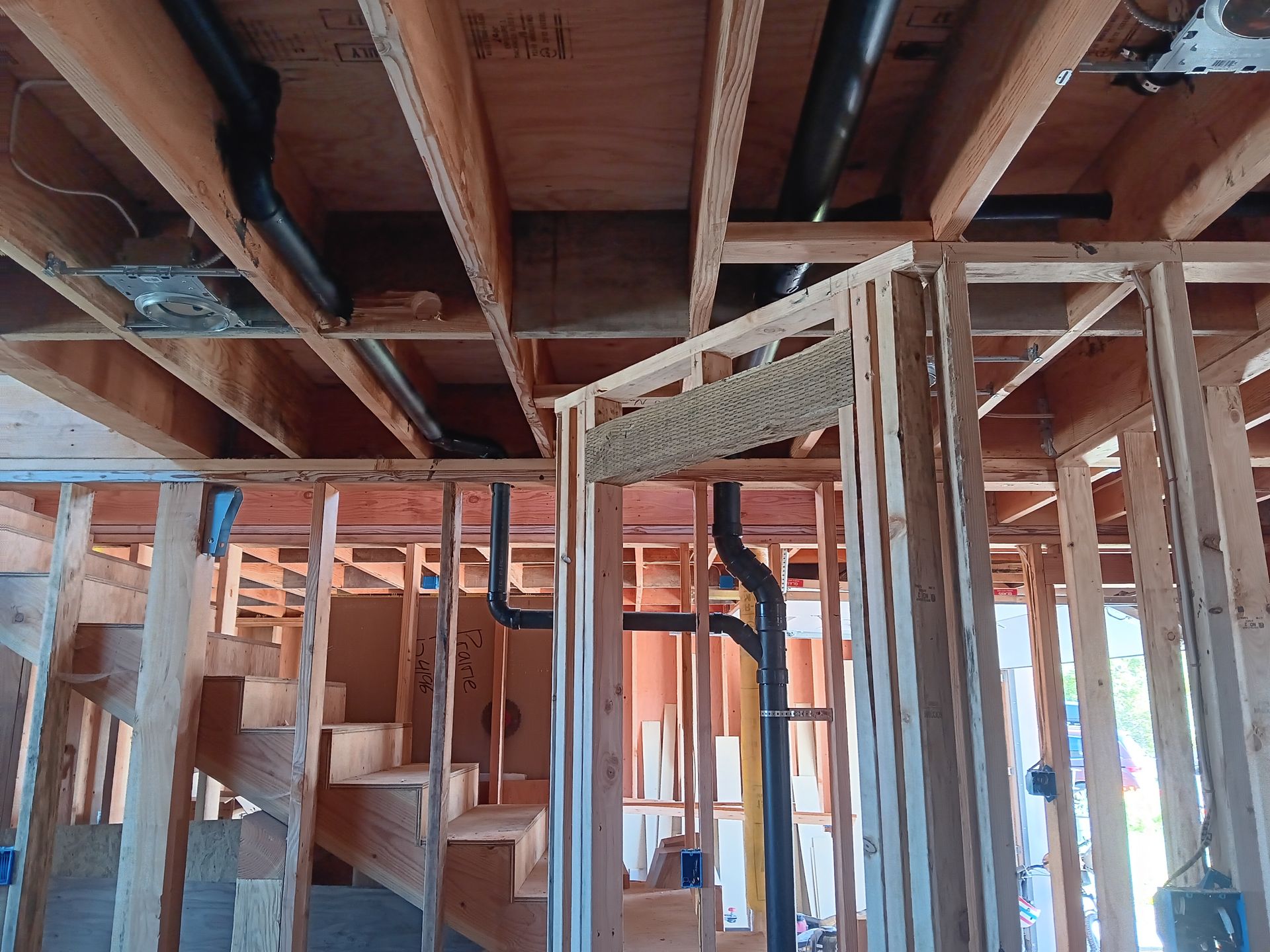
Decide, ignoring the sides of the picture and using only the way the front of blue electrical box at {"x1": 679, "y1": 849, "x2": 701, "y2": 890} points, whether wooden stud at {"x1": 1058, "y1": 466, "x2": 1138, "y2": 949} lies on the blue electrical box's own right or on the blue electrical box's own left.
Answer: on the blue electrical box's own left

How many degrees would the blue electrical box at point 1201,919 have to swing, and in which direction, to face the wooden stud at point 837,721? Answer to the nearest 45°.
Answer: approximately 135° to its right

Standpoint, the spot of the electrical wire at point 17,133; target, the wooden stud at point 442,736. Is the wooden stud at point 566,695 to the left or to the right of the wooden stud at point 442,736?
right

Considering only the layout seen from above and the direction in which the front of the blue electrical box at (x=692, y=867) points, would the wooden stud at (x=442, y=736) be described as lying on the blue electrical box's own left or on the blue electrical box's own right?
on the blue electrical box's own right

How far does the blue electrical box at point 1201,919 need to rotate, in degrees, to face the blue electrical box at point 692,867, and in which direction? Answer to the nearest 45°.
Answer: approximately 135° to its right

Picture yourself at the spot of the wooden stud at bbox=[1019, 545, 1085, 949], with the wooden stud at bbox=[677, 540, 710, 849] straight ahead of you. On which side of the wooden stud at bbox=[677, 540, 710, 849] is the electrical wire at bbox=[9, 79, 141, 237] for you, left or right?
left

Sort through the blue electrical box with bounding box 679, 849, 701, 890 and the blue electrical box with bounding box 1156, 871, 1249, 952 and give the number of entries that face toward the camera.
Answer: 2

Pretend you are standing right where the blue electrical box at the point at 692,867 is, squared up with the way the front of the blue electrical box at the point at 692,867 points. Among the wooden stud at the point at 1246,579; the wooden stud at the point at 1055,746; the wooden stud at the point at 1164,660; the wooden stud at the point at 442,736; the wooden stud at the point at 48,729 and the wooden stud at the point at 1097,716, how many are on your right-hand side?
2

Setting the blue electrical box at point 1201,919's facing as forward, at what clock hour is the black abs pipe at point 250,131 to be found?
The black abs pipe is roughly at 2 o'clock from the blue electrical box.

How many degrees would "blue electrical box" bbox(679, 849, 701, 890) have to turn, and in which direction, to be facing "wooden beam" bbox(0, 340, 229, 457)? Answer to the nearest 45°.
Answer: approximately 45° to its right

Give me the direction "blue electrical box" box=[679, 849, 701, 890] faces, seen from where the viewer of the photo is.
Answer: facing the viewer

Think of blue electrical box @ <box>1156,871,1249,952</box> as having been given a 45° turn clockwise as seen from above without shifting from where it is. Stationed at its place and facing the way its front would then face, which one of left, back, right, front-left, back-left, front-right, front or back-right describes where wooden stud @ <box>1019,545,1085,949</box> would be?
back-right

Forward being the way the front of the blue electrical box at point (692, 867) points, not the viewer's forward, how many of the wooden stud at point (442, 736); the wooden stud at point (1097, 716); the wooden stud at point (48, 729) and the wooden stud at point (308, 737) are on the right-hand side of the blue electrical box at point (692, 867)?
3

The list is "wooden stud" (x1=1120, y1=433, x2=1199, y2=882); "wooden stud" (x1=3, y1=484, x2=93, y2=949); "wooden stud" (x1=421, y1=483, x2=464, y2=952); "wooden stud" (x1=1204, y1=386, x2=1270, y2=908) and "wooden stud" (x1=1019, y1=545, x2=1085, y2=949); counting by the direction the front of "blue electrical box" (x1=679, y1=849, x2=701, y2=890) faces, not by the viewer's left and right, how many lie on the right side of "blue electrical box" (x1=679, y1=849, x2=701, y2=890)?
2

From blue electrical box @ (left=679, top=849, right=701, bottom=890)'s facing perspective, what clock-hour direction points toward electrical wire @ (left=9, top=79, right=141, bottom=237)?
The electrical wire is roughly at 1 o'clock from the blue electrical box.

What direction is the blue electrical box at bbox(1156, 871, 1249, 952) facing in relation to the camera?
toward the camera
